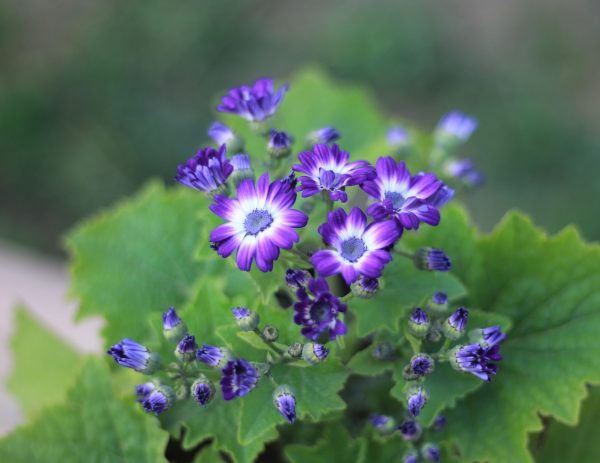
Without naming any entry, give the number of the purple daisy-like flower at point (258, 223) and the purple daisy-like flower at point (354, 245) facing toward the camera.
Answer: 2

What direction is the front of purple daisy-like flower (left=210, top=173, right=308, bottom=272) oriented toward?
toward the camera

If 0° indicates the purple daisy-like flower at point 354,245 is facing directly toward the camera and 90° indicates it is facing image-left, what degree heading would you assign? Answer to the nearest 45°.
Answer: approximately 0°

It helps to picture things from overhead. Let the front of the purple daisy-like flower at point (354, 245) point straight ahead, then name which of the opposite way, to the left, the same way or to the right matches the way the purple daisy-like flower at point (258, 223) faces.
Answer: the same way
